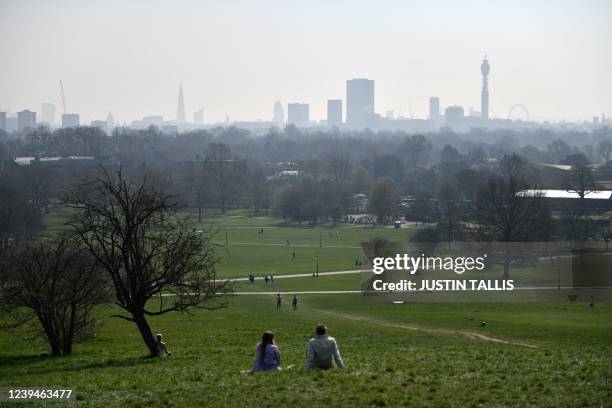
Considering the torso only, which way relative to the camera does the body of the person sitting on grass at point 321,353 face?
away from the camera

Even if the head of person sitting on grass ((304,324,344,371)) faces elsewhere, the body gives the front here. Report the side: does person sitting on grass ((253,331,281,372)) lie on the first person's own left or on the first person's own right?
on the first person's own left

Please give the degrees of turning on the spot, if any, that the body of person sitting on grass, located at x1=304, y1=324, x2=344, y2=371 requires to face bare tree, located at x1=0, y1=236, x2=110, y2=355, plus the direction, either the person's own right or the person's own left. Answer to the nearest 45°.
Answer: approximately 45° to the person's own left

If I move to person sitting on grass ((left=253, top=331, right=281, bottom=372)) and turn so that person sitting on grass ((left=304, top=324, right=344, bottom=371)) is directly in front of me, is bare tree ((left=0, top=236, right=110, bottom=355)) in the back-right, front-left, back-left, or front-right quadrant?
back-left

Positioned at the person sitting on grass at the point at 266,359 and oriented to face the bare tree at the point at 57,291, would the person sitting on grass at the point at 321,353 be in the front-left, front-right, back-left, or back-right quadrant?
back-right
